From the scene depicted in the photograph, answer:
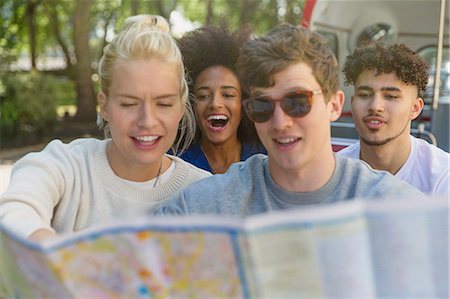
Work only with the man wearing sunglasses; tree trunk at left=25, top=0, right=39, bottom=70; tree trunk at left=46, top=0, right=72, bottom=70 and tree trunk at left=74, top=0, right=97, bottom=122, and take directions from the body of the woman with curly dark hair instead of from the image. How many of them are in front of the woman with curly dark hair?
1

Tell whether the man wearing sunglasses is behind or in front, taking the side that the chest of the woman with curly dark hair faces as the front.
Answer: in front

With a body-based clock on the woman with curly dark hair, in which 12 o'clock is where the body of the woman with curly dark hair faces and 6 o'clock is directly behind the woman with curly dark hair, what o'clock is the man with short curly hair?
The man with short curly hair is roughly at 10 o'clock from the woman with curly dark hair.

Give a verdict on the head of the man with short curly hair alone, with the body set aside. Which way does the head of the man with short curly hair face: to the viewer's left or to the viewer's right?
to the viewer's left

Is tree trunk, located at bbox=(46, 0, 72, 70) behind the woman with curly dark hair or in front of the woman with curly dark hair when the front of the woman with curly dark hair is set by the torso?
behind

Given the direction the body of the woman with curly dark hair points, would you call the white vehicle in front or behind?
behind

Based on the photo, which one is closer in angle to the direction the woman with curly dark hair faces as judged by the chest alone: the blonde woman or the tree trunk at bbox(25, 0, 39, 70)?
the blonde woman

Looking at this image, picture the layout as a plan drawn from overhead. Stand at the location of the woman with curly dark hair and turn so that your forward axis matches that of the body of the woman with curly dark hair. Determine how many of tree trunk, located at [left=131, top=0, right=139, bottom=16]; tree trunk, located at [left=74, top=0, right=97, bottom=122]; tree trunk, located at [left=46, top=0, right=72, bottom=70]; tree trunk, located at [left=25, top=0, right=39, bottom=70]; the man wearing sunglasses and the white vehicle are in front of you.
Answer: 1

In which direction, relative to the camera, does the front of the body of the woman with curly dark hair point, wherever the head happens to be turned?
toward the camera

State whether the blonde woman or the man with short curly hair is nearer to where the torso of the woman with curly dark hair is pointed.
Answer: the blonde woman

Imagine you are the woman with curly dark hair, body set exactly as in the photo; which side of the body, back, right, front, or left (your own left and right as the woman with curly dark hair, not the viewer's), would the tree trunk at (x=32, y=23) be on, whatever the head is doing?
back

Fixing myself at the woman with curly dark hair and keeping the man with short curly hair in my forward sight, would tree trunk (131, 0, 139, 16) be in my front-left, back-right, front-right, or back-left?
back-left

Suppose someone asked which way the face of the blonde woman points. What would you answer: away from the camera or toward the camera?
toward the camera
